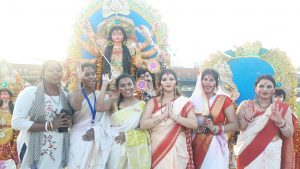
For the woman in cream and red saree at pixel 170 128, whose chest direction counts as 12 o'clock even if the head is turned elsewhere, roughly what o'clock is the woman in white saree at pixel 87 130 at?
The woman in white saree is roughly at 3 o'clock from the woman in cream and red saree.

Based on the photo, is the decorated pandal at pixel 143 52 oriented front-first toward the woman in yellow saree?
yes

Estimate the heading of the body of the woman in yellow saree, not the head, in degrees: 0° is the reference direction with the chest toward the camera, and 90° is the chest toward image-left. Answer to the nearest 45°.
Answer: approximately 0°
